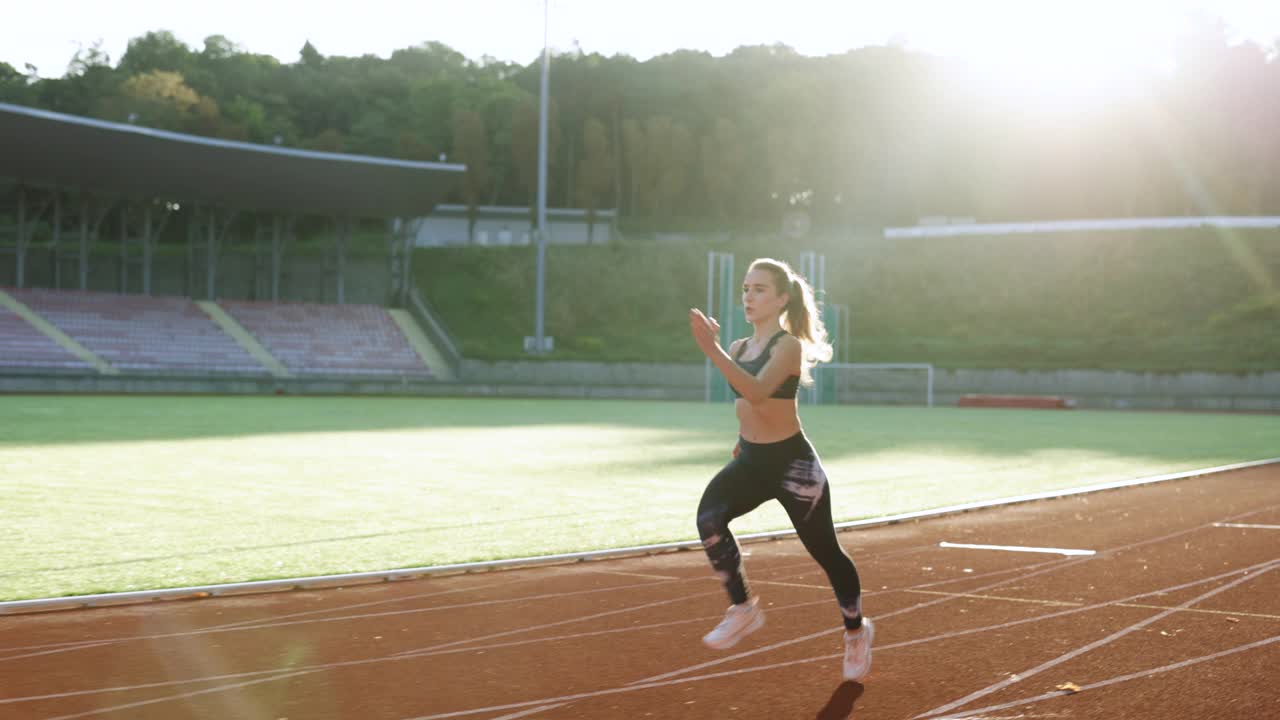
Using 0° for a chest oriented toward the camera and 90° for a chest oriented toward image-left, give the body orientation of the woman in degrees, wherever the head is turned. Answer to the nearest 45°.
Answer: approximately 45°

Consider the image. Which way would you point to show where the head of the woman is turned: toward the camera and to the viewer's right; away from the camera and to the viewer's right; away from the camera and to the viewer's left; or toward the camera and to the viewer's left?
toward the camera and to the viewer's left
